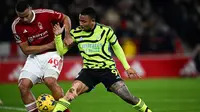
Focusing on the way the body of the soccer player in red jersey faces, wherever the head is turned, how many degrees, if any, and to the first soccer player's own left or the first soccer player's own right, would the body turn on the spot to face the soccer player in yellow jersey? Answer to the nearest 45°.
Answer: approximately 45° to the first soccer player's own left

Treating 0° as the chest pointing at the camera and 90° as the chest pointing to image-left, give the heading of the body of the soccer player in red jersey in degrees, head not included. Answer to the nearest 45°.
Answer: approximately 0°

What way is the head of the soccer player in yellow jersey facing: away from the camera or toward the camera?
toward the camera
